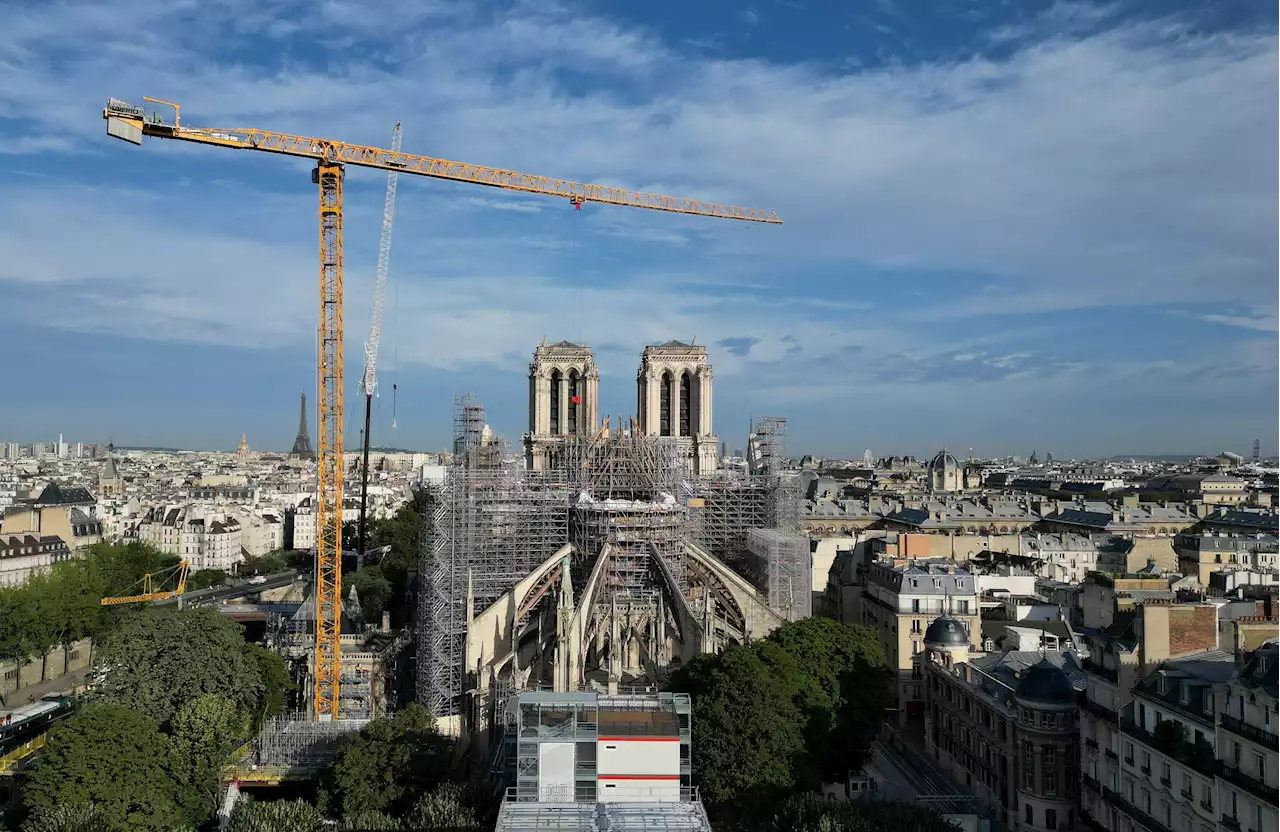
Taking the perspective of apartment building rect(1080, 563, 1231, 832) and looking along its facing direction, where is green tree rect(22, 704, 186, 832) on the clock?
The green tree is roughly at 1 o'clock from the apartment building.

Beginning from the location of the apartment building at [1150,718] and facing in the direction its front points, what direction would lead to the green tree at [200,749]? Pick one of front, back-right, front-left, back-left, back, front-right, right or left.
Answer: front-right

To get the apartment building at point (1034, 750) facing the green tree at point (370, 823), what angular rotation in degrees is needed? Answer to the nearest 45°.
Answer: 0° — it already faces it

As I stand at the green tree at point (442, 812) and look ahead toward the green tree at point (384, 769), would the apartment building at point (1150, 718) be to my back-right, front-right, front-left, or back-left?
back-right

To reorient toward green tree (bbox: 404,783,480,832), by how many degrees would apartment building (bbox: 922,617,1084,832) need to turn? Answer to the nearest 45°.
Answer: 0° — it already faces it

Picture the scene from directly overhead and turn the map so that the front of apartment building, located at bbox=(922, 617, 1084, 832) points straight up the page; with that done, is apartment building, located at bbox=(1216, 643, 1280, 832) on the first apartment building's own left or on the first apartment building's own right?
on the first apartment building's own left

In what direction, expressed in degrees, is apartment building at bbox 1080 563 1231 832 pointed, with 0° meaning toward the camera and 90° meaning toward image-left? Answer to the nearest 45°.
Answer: approximately 45°
